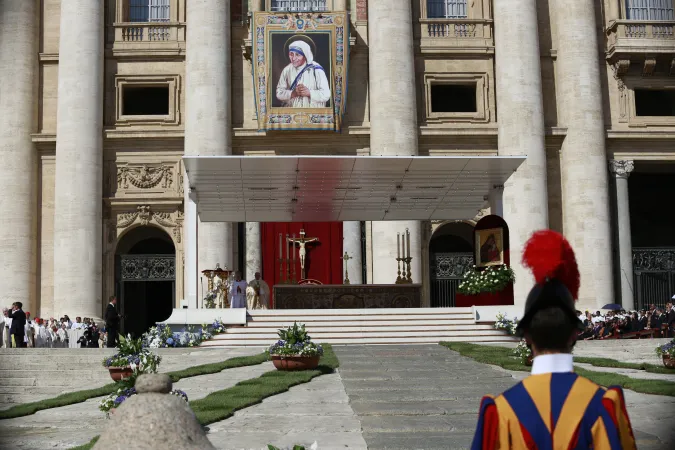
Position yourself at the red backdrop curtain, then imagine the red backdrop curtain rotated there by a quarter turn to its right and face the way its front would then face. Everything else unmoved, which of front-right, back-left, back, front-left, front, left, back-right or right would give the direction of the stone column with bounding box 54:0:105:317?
front

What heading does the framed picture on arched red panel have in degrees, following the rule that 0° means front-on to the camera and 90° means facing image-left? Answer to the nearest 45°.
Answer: approximately 0°

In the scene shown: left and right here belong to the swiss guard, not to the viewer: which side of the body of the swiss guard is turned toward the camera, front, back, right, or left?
back

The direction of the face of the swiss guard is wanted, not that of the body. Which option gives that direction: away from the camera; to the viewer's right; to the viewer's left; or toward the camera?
away from the camera

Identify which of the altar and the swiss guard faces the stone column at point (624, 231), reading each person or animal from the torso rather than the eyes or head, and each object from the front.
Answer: the swiss guard

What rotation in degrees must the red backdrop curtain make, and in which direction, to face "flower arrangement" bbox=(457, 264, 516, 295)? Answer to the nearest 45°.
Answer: approximately 45° to its left

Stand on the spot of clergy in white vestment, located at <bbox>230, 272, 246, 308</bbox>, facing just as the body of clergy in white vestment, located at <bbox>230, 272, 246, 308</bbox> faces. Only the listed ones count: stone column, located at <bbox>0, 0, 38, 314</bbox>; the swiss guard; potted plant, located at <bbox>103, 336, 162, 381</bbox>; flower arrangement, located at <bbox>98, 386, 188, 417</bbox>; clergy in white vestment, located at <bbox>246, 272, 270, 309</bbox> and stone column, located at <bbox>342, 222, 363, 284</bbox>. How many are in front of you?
3

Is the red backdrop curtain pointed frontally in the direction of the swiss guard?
yes

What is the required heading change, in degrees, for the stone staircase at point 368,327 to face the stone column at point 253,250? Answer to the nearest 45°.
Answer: approximately 135° to its right

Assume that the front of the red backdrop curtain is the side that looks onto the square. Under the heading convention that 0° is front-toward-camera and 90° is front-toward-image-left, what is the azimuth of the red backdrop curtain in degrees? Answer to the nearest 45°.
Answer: approximately 0°

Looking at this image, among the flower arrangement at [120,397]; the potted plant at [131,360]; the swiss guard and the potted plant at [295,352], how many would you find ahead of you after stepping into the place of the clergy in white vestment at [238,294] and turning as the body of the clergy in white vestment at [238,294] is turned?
4

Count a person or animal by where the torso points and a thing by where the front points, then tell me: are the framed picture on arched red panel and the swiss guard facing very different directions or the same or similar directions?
very different directions
